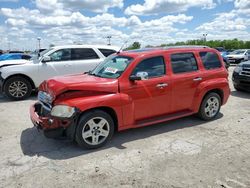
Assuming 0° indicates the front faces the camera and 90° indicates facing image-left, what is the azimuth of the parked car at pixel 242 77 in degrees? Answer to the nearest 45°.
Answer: approximately 45°

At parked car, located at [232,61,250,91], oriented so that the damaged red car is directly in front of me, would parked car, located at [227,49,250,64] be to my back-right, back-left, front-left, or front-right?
back-right

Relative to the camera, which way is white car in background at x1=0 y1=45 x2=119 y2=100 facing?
to the viewer's left

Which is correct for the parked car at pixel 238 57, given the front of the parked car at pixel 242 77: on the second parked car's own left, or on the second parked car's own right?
on the second parked car's own right

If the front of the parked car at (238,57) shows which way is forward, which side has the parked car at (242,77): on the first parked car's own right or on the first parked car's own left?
on the first parked car's own left

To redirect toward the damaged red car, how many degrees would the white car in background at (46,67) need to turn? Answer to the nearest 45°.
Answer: approximately 90° to its left

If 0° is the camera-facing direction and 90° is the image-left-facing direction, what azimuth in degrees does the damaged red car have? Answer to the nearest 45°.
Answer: approximately 45°
